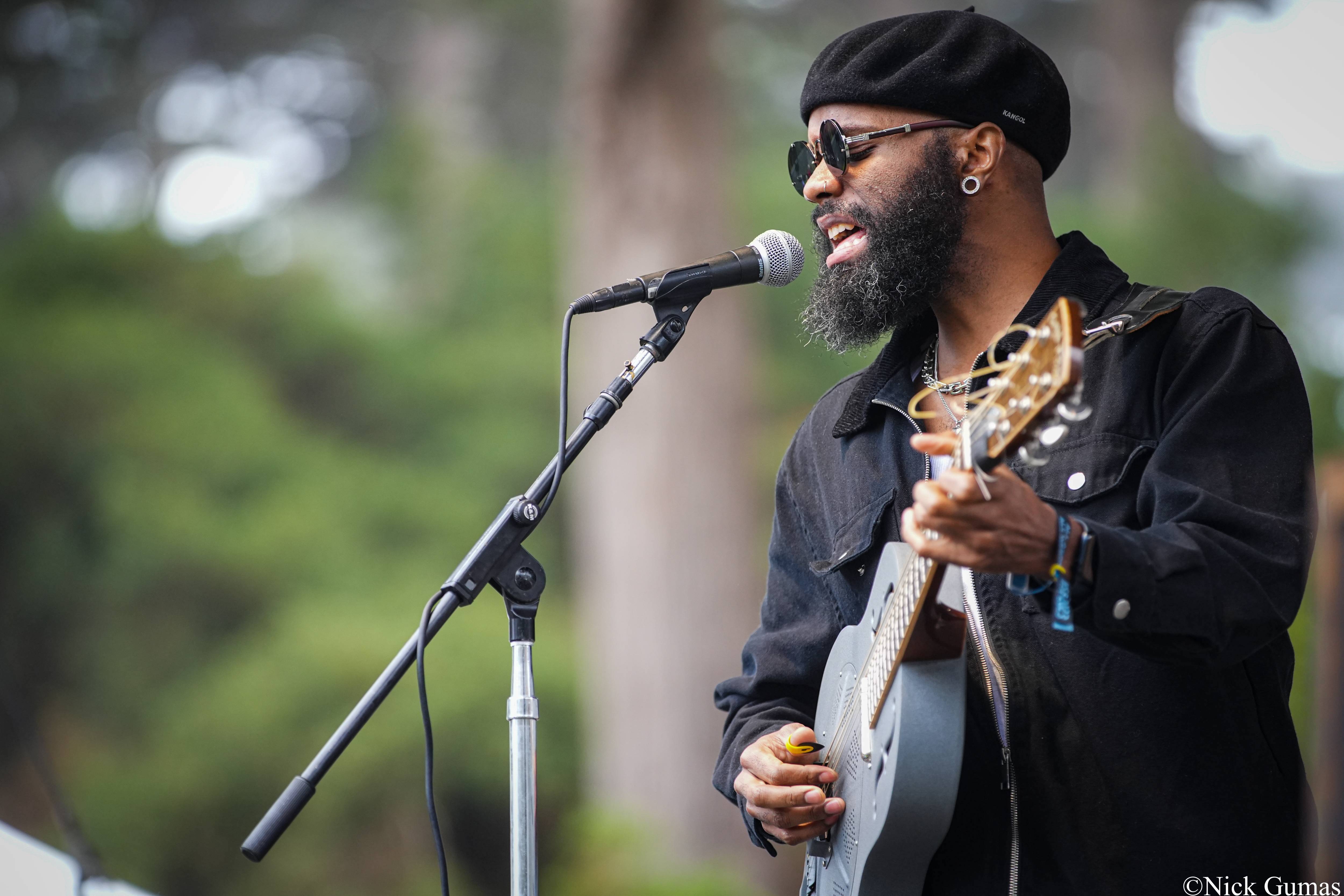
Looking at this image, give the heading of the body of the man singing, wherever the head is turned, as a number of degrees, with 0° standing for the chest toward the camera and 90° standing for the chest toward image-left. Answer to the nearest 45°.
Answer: approximately 45°

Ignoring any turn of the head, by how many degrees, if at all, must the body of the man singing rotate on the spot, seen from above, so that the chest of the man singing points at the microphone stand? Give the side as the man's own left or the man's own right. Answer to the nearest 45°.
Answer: approximately 45° to the man's own right

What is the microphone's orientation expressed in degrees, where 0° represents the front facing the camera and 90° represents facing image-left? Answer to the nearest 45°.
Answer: approximately 270°

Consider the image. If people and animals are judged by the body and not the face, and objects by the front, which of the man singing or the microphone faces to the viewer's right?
the microphone

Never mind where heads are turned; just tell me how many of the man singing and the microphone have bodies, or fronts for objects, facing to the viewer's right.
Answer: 1

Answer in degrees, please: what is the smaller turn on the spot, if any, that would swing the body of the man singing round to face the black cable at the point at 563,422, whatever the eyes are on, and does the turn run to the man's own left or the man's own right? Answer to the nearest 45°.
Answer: approximately 45° to the man's own right
